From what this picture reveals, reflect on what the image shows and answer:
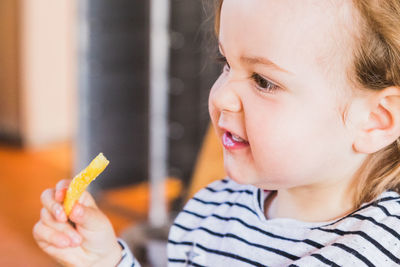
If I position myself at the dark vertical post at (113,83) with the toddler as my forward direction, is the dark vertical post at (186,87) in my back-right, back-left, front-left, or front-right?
front-left

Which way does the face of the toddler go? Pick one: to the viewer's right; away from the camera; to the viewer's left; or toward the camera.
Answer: to the viewer's left

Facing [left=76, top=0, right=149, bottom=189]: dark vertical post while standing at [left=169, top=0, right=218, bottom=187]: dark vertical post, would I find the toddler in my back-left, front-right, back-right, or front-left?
back-left

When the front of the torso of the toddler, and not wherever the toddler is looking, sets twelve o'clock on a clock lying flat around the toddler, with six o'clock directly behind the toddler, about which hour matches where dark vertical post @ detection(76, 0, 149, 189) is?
The dark vertical post is roughly at 4 o'clock from the toddler.

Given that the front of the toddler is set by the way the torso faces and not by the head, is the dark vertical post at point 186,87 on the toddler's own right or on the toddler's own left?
on the toddler's own right

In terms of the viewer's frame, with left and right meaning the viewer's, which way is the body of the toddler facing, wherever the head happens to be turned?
facing the viewer and to the left of the viewer
